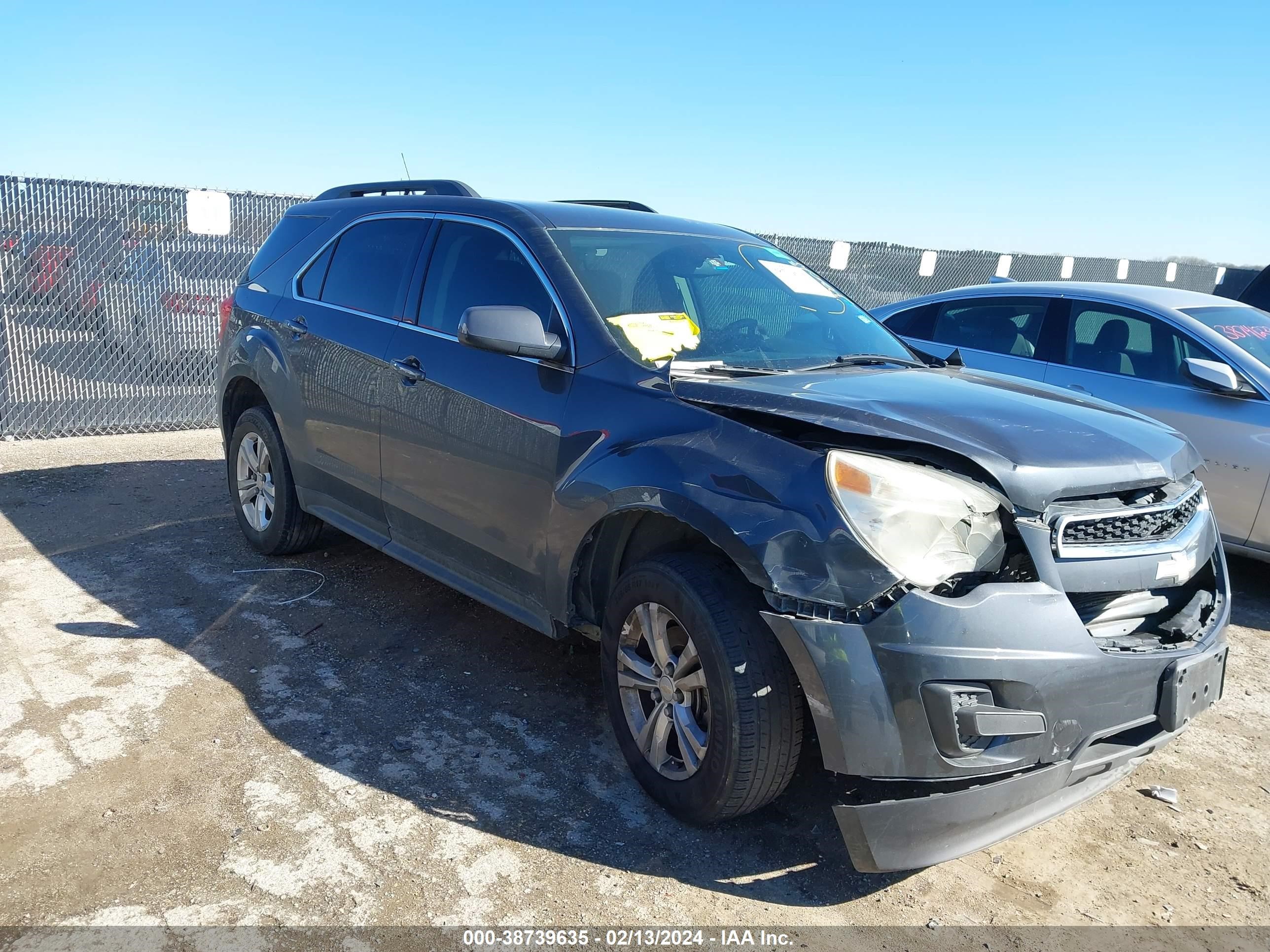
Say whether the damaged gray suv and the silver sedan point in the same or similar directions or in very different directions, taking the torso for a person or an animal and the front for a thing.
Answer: same or similar directions

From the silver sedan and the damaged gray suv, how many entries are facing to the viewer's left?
0

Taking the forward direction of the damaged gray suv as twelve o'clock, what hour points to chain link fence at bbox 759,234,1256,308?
The chain link fence is roughly at 8 o'clock from the damaged gray suv.

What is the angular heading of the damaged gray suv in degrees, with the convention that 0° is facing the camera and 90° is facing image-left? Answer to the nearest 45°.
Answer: approximately 315°

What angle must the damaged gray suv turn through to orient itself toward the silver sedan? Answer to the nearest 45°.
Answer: approximately 90° to its left

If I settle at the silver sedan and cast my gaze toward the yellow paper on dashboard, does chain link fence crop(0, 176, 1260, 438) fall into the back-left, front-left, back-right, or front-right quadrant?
front-right

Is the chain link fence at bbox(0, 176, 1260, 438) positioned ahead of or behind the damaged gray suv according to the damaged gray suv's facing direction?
behind

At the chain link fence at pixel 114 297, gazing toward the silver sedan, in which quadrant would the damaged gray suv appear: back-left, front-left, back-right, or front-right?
front-right
